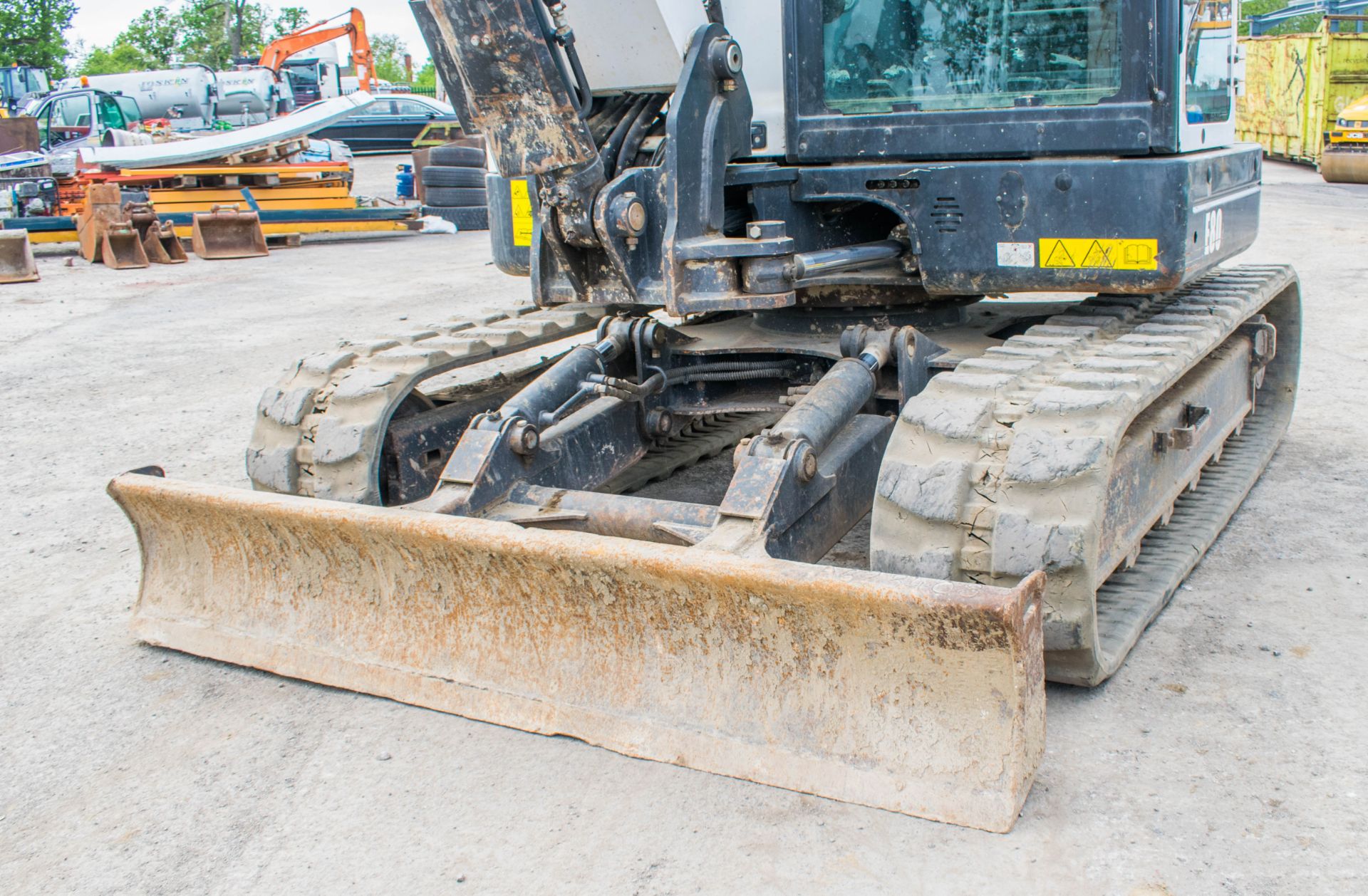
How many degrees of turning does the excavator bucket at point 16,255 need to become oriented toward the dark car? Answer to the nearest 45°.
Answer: approximately 135° to its left

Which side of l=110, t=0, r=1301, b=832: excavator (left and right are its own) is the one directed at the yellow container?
back

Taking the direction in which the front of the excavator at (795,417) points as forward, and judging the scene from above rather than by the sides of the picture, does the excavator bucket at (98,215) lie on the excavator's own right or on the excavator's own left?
on the excavator's own right

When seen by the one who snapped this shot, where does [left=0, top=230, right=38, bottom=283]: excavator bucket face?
facing the viewer

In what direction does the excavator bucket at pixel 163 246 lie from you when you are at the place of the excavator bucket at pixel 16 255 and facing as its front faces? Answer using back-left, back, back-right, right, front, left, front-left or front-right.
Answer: back-left

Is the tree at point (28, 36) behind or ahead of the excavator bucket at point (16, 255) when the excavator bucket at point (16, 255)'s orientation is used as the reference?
behind

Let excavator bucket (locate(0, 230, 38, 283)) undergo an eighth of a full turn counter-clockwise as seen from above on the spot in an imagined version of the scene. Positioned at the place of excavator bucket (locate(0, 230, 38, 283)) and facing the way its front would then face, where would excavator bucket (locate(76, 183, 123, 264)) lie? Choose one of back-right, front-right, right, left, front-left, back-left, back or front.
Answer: left

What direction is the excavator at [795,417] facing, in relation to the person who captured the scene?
facing the viewer and to the left of the viewer
